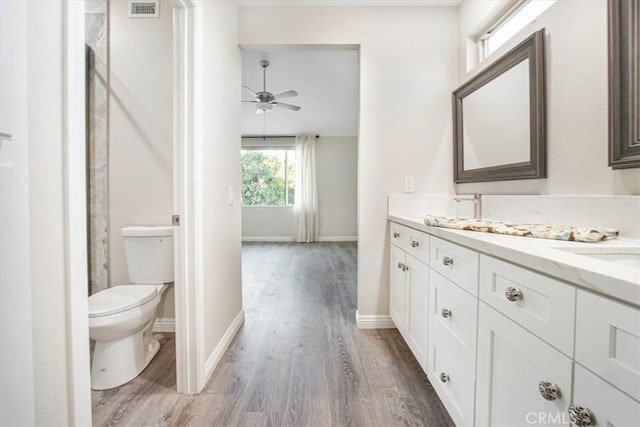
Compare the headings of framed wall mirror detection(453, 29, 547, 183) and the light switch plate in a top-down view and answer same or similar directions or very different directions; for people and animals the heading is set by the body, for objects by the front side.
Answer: very different directions

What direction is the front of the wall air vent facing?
toward the camera

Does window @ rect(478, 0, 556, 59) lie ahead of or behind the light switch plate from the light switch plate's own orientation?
ahead

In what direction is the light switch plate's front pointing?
to the viewer's right

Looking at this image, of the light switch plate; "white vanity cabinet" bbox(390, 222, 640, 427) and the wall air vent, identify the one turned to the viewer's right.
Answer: the light switch plate

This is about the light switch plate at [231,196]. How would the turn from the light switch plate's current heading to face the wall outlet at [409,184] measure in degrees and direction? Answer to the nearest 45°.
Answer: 0° — it already faces it

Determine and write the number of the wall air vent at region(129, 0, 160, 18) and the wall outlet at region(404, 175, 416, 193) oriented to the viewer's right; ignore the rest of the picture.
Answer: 0

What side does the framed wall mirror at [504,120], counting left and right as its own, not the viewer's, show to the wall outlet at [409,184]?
right
